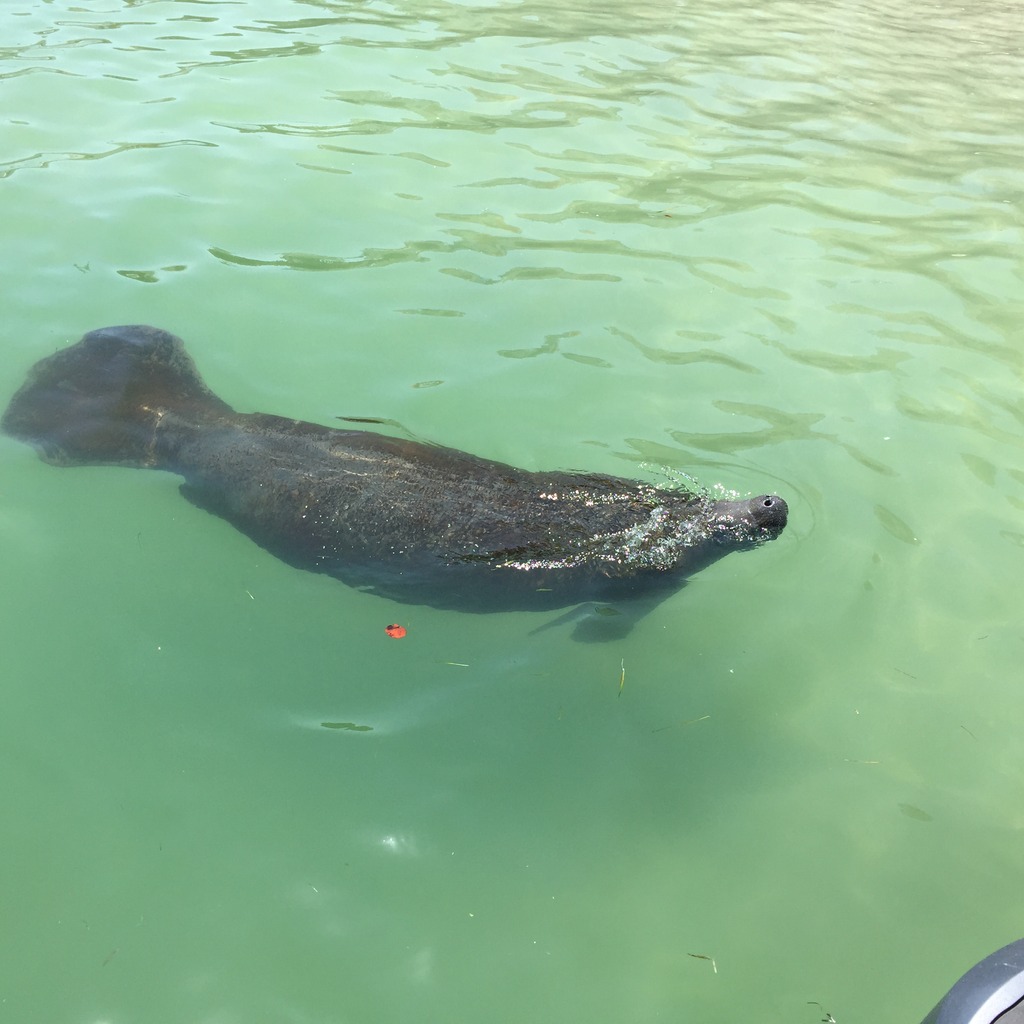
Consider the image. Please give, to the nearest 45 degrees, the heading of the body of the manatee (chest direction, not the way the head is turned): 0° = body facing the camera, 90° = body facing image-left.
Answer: approximately 270°
